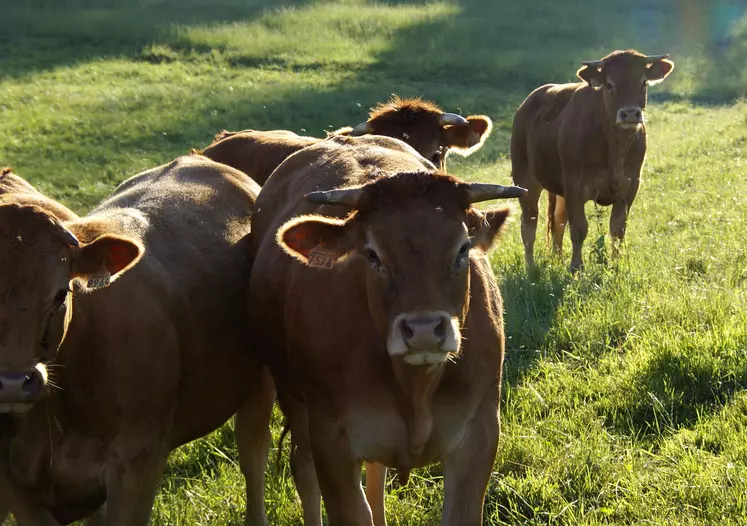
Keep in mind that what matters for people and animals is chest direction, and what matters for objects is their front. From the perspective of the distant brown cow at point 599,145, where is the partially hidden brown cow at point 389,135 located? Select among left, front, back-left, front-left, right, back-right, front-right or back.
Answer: right

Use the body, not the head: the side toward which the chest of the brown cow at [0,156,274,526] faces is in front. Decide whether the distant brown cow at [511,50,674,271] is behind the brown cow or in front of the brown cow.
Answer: behind

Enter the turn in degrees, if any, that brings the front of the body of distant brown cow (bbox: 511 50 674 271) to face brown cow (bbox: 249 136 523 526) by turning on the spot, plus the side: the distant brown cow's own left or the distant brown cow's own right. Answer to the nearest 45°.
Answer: approximately 45° to the distant brown cow's own right

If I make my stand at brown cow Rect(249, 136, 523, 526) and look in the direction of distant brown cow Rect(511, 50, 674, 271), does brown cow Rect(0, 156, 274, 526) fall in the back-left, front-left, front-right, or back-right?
back-left

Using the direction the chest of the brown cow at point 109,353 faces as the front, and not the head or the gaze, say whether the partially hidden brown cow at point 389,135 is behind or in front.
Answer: behind

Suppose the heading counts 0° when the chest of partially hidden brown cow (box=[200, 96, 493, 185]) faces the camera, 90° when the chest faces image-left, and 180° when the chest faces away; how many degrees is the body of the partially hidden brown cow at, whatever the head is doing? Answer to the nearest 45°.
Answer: approximately 315°

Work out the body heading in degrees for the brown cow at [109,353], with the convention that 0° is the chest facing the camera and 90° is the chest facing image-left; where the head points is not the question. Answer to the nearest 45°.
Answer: approximately 45°

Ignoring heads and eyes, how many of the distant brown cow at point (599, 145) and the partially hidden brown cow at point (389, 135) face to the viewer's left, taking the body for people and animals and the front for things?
0

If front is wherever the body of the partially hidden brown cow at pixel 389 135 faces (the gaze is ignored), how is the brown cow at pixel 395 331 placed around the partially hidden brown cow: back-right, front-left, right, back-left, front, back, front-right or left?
front-right
